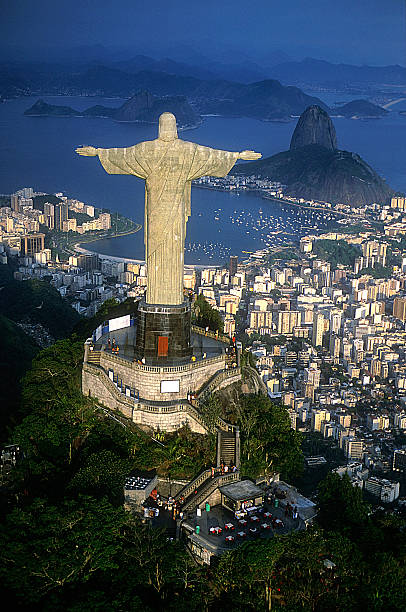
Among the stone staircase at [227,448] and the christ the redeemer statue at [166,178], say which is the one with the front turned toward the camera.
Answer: the stone staircase

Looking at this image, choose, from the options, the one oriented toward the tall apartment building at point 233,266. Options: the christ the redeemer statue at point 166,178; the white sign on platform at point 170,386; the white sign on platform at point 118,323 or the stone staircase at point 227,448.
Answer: the christ the redeemer statue

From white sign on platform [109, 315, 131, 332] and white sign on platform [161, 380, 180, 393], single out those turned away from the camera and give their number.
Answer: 0

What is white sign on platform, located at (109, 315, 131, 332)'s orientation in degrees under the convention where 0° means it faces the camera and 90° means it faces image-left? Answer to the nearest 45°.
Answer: approximately 315°

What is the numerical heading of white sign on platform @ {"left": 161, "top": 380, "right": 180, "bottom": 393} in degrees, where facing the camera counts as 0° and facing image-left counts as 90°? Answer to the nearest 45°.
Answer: approximately 0°

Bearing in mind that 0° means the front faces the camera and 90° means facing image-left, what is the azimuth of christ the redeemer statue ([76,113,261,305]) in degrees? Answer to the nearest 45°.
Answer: approximately 180°

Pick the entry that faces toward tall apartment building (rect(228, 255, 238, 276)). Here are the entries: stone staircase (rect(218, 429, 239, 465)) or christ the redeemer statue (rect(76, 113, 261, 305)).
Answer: the christ the redeemer statue

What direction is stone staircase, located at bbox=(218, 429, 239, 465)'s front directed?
toward the camera

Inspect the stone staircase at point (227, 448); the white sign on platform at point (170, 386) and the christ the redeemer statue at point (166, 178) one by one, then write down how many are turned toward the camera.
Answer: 2

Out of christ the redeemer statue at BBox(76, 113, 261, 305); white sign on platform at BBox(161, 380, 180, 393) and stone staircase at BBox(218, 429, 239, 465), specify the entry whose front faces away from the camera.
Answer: the christ the redeemer statue

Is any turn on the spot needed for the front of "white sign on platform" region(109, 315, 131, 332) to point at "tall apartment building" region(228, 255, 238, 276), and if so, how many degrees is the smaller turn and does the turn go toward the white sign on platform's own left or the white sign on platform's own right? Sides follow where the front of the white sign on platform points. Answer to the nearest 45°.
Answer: approximately 135° to the white sign on platform's own left

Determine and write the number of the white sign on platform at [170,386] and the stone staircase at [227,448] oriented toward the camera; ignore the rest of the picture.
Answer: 2

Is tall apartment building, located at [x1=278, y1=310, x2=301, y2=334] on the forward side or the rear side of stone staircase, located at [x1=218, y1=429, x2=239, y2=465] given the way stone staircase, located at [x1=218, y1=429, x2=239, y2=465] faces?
on the rear side

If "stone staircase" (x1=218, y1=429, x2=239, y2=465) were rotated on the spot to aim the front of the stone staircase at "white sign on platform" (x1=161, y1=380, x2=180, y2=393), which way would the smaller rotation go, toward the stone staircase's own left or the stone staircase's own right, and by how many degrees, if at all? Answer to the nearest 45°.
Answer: approximately 135° to the stone staircase's own right

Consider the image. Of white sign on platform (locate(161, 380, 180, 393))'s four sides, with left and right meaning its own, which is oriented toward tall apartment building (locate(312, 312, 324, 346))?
back

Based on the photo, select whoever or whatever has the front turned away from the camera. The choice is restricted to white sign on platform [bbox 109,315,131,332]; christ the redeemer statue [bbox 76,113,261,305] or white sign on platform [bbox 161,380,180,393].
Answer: the christ the redeemer statue

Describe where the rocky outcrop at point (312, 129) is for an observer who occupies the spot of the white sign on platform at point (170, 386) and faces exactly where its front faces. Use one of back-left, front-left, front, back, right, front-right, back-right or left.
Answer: back

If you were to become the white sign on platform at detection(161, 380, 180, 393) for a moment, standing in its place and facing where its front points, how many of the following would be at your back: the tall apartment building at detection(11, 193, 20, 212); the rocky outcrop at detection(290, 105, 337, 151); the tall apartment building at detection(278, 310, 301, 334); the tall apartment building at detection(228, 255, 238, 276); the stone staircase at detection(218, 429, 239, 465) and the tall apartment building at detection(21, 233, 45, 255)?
5
